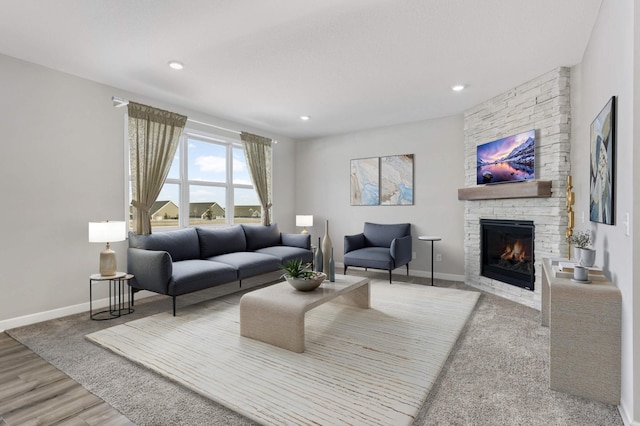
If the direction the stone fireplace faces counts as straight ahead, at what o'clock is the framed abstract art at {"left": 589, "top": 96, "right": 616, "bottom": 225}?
The framed abstract art is roughly at 10 o'clock from the stone fireplace.

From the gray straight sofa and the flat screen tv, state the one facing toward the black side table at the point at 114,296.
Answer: the flat screen tv

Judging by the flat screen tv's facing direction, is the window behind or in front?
in front

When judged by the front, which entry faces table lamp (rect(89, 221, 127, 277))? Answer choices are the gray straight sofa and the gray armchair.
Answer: the gray armchair

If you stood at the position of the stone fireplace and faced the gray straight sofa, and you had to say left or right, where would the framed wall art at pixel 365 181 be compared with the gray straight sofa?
right

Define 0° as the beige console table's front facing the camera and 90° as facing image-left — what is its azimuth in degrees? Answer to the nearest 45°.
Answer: approximately 90°

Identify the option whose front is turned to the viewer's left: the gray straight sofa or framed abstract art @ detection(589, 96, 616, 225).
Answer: the framed abstract art

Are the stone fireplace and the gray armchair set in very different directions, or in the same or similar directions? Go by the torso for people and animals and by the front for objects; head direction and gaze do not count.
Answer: same or similar directions

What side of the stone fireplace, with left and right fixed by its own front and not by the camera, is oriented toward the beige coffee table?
front

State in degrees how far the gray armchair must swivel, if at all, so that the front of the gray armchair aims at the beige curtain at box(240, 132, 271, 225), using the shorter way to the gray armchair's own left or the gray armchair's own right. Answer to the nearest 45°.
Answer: approximately 45° to the gray armchair's own right

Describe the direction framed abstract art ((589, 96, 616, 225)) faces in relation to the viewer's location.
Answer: facing to the left of the viewer

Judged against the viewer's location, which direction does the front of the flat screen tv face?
facing the viewer and to the left of the viewer

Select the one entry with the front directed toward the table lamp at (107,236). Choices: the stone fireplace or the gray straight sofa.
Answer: the stone fireplace
